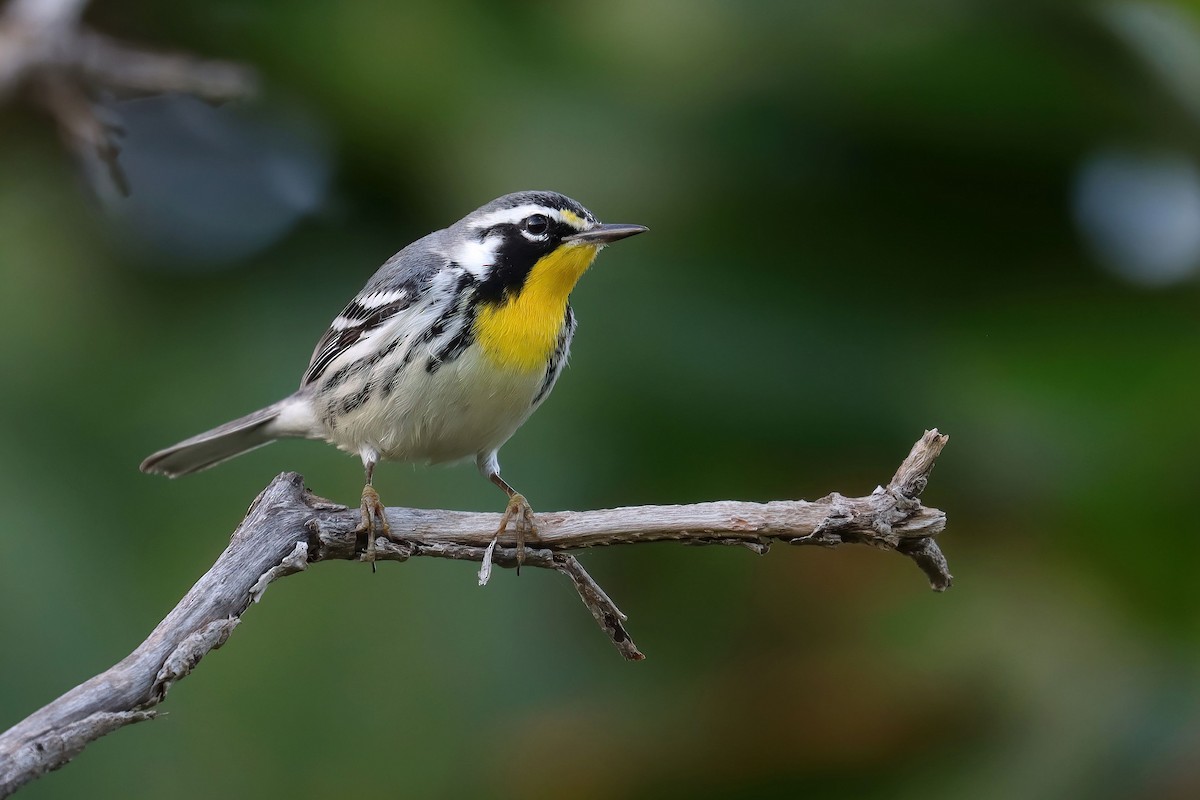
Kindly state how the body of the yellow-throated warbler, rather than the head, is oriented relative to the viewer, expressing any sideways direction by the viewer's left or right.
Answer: facing the viewer and to the right of the viewer

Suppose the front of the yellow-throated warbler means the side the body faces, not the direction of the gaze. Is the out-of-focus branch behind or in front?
behind
